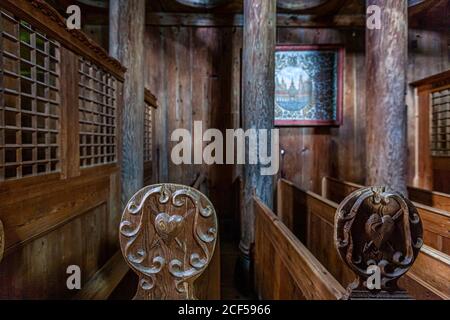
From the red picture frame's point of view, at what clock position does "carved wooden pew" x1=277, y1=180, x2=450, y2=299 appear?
The carved wooden pew is roughly at 12 o'clock from the red picture frame.
